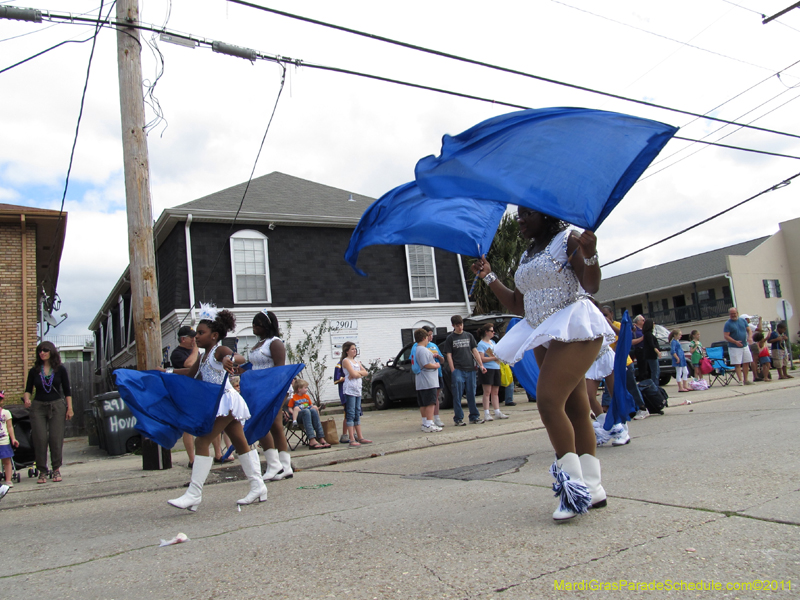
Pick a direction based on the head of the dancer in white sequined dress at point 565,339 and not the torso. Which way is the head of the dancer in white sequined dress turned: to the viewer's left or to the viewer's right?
to the viewer's left

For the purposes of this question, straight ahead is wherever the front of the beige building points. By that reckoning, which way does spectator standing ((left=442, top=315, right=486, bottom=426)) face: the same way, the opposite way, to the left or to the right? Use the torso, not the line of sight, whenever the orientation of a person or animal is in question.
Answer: to the left

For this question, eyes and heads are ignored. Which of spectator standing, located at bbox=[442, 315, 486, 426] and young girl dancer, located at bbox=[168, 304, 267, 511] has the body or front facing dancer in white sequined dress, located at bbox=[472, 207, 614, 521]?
the spectator standing

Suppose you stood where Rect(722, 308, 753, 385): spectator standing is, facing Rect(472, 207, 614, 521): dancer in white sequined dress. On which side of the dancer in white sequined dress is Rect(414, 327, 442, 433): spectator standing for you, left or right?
right

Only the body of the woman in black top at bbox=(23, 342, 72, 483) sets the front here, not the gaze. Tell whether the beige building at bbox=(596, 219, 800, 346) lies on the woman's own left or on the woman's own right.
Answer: on the woman's own left

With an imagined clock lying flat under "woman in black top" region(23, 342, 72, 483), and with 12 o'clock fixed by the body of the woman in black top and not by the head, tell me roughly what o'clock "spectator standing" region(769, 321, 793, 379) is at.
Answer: The spectator standing is roughly at 9 o'clock from the woman in black top.

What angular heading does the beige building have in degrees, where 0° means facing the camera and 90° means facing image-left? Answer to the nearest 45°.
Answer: approximately 45°

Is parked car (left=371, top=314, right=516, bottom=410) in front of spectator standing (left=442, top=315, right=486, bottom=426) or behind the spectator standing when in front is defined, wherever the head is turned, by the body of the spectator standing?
behind
